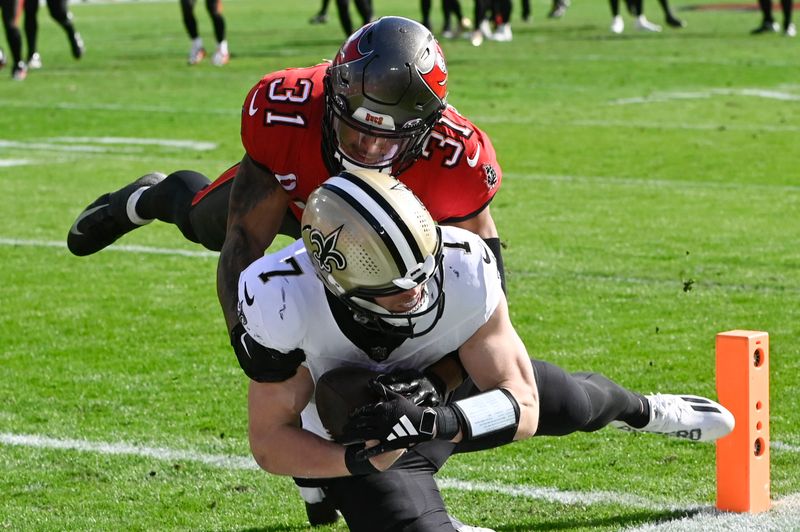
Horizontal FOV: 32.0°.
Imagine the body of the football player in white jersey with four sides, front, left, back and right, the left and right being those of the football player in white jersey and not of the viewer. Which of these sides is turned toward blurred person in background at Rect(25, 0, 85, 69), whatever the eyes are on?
back

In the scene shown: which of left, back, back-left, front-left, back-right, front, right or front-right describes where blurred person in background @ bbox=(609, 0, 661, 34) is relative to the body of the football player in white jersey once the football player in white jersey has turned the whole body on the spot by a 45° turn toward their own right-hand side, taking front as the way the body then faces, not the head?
back-right

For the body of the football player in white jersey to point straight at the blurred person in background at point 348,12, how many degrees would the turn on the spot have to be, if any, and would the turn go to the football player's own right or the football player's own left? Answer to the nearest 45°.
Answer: approximately 180°

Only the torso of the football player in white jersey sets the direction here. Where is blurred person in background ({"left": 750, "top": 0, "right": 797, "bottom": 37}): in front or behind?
behind

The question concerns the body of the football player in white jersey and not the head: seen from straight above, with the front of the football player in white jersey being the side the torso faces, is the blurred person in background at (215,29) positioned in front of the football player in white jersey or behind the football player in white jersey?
behind

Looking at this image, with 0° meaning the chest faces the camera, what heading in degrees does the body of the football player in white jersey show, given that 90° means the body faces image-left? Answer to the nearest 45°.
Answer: approximately 0°

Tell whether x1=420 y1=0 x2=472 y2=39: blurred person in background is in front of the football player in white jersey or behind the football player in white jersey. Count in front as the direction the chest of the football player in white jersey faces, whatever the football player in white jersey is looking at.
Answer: behind

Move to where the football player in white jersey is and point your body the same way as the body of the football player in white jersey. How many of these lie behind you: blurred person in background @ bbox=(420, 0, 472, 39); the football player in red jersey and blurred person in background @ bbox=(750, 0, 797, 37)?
3
